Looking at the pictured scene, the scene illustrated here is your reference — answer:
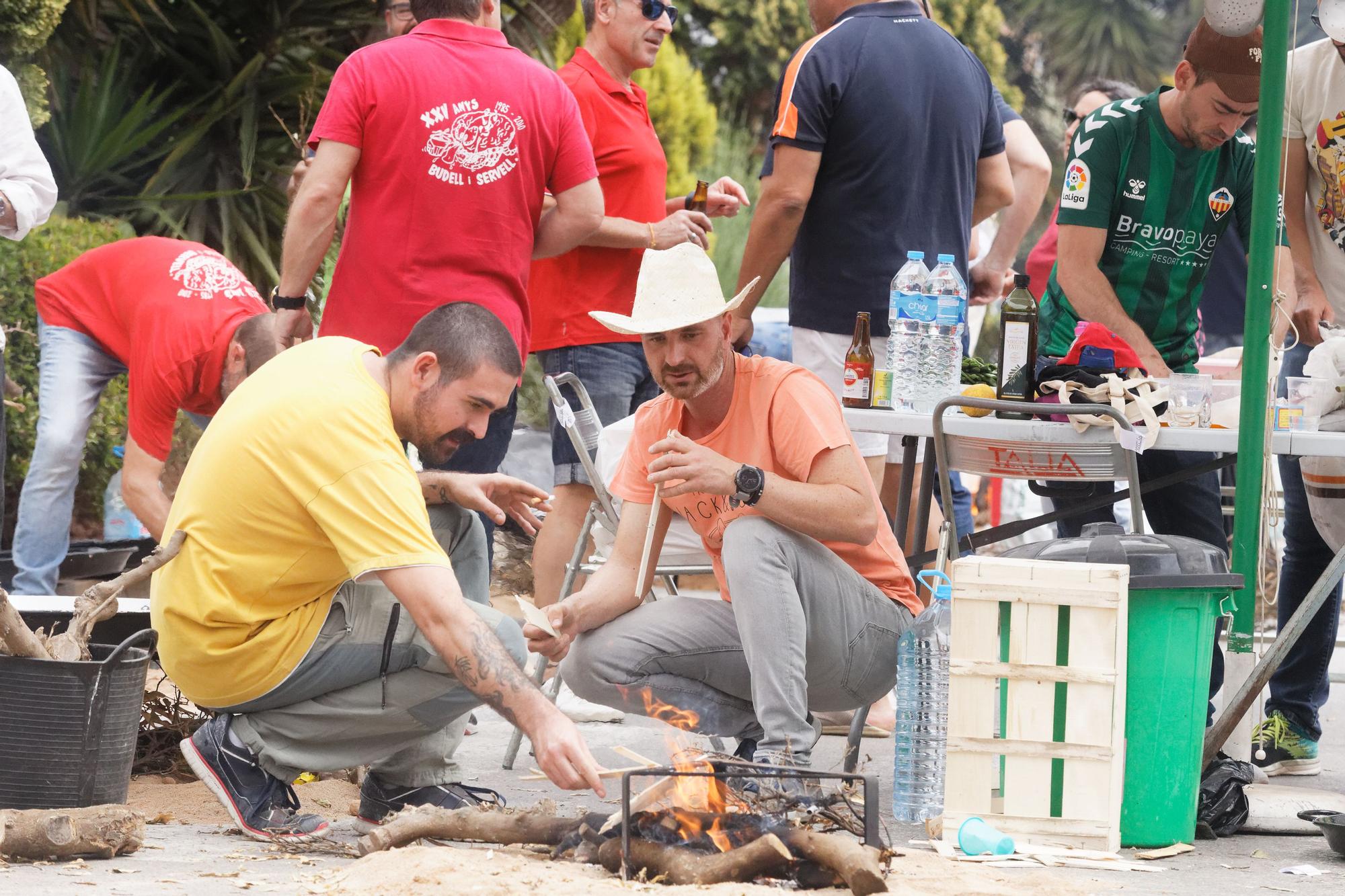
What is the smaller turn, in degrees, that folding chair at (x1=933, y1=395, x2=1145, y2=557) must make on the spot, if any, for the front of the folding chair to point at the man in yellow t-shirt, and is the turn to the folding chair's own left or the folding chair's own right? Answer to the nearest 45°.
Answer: approximately 135° to the folding chair's own left

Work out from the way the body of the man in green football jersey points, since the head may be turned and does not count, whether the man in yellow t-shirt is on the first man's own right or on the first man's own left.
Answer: on the first man's own right

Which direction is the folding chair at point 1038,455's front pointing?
away from the camera

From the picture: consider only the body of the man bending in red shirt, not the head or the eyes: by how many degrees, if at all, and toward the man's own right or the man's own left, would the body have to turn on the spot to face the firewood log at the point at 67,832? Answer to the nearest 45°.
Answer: approximately 90° to the man's own right

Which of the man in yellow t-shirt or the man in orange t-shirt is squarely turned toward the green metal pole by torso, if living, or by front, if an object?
the man in yellow t-shirt

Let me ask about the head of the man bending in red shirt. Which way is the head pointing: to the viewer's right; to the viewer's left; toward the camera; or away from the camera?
to the viewer's right

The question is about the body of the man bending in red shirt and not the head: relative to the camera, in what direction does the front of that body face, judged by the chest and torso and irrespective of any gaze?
to the viewer's right

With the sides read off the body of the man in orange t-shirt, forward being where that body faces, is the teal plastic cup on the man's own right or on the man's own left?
on the man's own left

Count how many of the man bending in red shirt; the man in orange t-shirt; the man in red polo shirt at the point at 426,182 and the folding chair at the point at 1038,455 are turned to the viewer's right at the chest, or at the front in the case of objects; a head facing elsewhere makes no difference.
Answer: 1

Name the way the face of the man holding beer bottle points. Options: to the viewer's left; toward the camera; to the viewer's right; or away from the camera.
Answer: to the viewer's right

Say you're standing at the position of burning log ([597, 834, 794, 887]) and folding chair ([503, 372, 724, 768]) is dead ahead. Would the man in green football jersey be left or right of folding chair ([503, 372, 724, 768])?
right

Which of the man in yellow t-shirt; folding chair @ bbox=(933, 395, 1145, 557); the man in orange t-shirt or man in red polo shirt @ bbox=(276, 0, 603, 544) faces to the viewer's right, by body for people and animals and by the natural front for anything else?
the man in yellow t-shirt

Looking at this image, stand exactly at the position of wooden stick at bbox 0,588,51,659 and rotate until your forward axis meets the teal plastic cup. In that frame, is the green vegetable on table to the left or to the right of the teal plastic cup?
left

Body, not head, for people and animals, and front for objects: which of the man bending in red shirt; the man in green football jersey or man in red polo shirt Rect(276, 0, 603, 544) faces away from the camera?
the man in red polo shirt

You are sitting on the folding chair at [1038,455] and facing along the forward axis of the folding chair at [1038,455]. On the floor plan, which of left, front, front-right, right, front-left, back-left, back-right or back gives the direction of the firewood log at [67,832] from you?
back-left

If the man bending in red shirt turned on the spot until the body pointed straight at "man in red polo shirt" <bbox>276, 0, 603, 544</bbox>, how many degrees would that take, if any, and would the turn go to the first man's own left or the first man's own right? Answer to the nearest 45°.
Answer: approximately 45° to the first man's own right

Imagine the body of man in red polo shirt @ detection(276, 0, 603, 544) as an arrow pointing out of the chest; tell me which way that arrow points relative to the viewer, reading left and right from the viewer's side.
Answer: facing away from the viewer

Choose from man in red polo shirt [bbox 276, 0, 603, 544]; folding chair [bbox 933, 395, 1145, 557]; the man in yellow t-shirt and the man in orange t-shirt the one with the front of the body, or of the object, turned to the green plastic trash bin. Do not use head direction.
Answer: the man in yellow t-shirt
